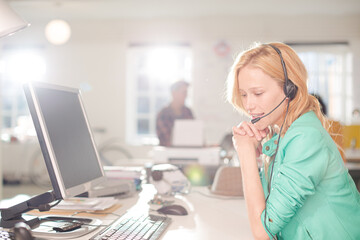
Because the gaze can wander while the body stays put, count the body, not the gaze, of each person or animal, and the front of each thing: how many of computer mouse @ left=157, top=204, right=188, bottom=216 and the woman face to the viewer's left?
2

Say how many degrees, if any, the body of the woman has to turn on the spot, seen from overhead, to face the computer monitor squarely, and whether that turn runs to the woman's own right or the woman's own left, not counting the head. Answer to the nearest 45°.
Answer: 0° — they already face it

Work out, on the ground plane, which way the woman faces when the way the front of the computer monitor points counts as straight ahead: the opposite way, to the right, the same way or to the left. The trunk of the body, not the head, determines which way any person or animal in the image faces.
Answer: the opposite way

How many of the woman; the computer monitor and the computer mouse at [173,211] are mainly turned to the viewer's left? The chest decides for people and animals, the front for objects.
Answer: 2

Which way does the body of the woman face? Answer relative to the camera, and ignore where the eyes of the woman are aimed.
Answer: to the viewer's left

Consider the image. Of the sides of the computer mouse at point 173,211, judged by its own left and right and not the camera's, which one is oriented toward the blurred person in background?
right

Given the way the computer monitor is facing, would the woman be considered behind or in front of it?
in front
